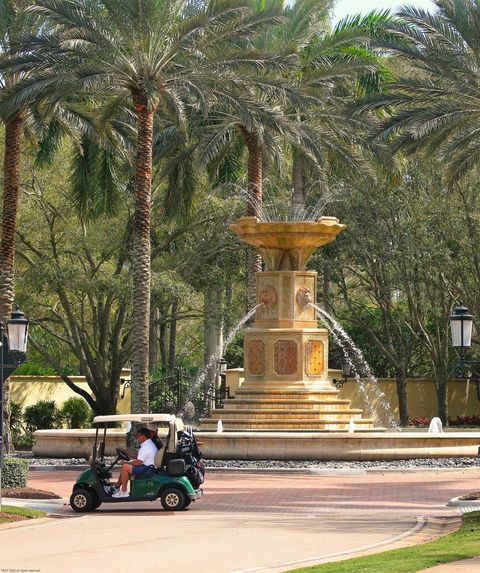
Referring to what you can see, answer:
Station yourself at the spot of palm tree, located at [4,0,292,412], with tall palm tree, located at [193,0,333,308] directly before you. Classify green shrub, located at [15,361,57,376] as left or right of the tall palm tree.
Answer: left

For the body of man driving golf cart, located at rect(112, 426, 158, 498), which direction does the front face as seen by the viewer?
to the viewer's left

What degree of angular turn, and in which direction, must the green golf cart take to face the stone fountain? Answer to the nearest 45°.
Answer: approximately 90° to its right

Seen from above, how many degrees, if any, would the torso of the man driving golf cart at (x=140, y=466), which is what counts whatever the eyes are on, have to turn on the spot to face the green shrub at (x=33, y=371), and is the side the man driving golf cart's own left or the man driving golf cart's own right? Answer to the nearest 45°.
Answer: approximately 90° to the man driving golf cart's own right

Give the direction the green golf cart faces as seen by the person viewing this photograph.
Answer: facing to the left of the viewer

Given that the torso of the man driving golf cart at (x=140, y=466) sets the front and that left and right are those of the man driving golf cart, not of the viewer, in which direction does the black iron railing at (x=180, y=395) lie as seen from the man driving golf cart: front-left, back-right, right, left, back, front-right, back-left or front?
right

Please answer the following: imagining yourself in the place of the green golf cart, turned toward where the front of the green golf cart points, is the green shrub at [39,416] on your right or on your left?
on your right

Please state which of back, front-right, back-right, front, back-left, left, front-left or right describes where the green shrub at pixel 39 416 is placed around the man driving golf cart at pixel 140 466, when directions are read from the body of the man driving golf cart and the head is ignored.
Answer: right
